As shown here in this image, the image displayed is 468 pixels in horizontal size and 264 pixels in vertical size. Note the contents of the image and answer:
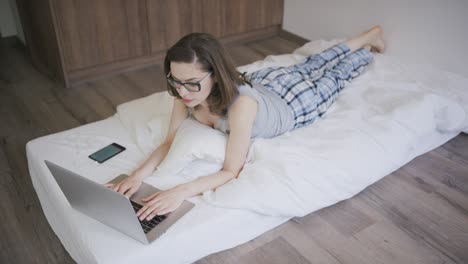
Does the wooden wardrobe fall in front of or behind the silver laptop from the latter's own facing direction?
in front

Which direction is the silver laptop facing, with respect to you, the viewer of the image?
facing away from the viewer and to the right of the viewer

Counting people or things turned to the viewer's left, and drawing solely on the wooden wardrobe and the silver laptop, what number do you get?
0

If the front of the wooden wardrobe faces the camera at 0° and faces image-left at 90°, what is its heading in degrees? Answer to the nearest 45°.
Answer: approximately 315°
